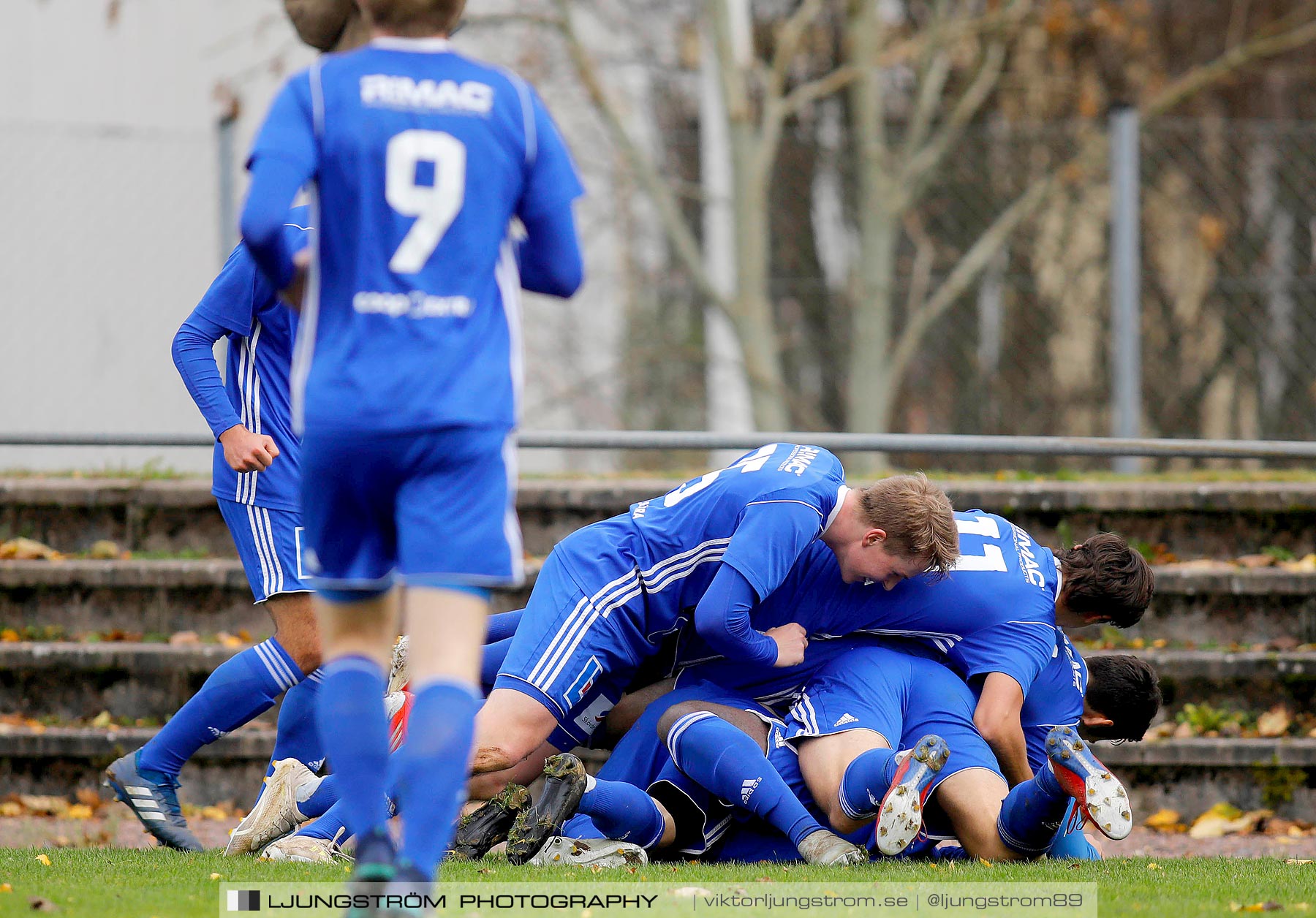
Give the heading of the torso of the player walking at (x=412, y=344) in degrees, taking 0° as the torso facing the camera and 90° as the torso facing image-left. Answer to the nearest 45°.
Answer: approximately 180°

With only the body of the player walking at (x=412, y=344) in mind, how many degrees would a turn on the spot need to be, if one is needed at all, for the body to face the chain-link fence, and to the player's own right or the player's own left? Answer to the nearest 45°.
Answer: approximately 45° to the player's own right

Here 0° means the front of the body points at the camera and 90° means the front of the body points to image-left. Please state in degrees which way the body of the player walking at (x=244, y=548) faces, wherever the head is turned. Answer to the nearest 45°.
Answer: approximately 270°

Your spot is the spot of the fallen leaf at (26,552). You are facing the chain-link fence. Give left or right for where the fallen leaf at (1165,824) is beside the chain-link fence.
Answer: right

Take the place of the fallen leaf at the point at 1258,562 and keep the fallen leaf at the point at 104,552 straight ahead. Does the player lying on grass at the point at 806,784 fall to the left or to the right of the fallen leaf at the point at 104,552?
left

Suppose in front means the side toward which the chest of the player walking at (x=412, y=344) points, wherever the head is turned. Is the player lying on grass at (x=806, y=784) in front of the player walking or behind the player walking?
in front

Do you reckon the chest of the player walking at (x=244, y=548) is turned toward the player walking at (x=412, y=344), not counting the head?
no

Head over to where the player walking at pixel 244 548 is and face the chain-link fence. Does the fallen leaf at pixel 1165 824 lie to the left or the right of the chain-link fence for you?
right

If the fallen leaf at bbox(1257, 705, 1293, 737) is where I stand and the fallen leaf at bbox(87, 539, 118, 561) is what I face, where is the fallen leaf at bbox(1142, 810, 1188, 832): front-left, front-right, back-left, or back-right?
front-left

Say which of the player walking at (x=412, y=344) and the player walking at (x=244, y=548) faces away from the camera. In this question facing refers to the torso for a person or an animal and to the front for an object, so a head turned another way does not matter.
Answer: the player walking at (x=412, y=344)

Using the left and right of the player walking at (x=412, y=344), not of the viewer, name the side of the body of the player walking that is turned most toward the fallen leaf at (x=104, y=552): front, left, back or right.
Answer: front

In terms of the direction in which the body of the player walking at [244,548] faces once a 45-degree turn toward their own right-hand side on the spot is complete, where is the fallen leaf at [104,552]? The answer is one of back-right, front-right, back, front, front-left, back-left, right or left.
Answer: back-left

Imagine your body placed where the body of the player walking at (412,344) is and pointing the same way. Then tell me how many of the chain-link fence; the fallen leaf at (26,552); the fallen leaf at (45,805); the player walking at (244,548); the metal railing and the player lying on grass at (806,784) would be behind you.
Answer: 0

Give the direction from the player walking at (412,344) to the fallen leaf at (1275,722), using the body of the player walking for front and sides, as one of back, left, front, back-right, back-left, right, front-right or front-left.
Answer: front-right

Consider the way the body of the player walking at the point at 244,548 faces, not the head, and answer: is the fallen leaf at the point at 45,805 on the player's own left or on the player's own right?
on the player's own left

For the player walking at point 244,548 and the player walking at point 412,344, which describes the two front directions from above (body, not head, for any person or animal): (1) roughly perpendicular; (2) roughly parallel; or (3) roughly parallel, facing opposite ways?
roughly perpendicular

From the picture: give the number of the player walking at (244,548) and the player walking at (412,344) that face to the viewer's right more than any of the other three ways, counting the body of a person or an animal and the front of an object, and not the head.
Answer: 1
